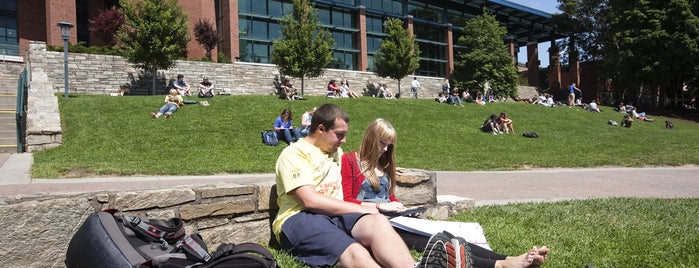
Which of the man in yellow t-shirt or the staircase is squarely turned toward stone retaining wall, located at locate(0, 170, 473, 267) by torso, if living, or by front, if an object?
the staircase

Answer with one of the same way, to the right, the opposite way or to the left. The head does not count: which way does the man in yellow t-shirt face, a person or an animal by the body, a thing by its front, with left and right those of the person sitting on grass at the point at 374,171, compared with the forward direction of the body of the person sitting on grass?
the same way

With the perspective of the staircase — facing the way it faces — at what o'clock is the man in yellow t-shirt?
The man in yellow t-shirt is roughly at 12 o'clock from the staircase.

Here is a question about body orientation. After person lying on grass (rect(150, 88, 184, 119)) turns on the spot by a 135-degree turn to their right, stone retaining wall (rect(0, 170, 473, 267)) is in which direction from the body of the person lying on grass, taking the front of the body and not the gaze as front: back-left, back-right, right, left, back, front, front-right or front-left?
back

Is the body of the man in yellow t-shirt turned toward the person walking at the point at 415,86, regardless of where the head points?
no

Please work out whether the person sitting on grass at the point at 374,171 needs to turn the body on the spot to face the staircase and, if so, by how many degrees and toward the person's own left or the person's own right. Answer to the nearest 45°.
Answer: approximately 180°

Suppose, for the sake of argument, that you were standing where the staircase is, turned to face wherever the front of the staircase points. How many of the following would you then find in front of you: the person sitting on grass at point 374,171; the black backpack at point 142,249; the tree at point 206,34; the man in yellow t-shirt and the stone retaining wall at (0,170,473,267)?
4

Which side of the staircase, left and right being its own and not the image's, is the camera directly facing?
front

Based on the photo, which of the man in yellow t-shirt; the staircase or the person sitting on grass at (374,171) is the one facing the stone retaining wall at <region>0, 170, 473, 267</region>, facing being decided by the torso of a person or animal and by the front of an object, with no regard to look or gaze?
the staircase

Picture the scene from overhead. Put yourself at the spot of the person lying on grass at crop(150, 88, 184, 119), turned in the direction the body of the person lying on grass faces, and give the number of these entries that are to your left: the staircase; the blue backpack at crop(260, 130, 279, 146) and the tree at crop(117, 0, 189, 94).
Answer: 1

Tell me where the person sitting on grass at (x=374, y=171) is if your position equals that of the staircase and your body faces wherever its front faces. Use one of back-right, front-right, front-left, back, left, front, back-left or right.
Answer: front

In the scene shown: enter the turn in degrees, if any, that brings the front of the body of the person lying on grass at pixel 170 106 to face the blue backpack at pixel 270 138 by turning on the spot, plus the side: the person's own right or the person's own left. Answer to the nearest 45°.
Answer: approximately 90° to the person's own left

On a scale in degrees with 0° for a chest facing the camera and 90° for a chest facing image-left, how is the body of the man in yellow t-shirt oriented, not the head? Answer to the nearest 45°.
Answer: approximately 315°

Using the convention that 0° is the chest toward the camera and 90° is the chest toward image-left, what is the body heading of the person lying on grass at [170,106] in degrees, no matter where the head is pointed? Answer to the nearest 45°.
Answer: approximately 45°

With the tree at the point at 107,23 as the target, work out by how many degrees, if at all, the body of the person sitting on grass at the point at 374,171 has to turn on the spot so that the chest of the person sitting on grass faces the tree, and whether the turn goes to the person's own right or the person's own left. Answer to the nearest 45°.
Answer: approximately 180°

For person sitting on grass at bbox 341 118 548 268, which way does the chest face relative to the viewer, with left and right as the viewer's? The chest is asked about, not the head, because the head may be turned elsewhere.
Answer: facing the viewer and to the right of the viewer

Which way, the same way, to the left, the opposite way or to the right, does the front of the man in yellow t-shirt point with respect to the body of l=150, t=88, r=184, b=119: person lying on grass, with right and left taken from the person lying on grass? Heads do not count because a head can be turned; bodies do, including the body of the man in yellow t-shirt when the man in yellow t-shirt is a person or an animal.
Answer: to the left

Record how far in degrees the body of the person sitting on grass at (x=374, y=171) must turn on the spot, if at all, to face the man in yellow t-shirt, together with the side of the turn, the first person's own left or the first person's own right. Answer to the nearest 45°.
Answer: approximately 45° to the first person's own right

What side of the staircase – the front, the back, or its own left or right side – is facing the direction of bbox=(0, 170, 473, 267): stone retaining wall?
front

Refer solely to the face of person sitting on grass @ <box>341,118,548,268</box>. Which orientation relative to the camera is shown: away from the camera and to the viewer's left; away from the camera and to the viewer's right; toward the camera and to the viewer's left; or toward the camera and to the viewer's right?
toward the camera and to the viewer's right
